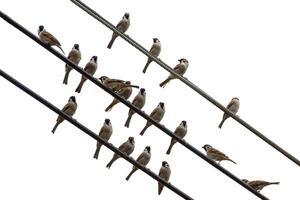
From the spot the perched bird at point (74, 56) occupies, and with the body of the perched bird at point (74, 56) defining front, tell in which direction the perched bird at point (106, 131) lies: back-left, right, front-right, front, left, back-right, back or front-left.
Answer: front-left

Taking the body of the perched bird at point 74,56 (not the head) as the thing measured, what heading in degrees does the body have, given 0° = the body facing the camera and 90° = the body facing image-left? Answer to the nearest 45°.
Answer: approximately 315°

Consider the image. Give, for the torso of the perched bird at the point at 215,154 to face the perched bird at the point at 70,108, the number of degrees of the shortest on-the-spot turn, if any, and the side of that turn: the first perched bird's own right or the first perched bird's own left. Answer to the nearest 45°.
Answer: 0° — it already faces it

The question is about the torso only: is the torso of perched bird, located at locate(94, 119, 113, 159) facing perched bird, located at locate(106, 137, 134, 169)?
no

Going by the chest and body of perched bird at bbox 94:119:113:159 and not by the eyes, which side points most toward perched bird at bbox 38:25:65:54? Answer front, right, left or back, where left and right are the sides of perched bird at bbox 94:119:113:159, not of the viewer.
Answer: right

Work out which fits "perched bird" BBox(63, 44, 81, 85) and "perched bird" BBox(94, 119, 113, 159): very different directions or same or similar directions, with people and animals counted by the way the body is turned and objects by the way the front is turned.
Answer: same or similar directions

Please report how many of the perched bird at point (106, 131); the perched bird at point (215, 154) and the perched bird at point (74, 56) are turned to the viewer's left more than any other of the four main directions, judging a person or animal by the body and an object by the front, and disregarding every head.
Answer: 1

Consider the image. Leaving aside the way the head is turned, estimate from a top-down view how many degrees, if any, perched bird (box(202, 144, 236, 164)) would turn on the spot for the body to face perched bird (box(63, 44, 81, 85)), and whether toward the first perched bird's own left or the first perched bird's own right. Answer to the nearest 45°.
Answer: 0° — it already faces it

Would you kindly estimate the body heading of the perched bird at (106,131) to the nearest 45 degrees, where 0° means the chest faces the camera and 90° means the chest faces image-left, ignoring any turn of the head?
approximately 315°

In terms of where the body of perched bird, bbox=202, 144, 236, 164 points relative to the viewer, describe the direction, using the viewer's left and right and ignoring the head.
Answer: facing to the left of the viewer

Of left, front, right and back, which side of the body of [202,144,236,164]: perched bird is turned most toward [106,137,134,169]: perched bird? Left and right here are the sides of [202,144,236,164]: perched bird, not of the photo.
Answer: front

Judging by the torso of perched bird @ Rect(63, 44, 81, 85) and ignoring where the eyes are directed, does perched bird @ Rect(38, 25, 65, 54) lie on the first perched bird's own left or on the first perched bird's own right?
on the first perched bird's own right
